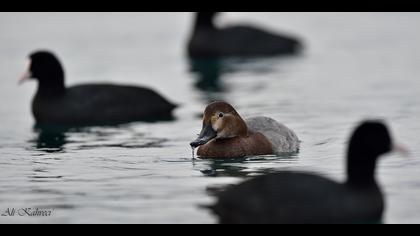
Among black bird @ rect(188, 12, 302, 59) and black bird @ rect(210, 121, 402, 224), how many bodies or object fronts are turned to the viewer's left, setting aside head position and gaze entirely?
1

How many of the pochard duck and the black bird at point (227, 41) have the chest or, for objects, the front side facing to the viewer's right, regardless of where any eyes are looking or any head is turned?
0

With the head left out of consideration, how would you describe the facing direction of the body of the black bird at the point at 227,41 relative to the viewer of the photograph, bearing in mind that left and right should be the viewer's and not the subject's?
facing to the left of the viewer

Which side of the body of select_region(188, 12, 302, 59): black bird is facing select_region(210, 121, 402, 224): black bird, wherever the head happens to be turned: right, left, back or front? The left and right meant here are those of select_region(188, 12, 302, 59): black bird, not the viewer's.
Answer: left

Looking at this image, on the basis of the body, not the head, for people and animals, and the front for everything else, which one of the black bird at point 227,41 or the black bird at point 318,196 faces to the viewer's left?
the black bird at point 227,41

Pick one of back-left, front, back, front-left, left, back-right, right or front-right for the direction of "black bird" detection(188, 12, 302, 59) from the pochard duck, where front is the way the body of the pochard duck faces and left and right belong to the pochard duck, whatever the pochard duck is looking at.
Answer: back-right

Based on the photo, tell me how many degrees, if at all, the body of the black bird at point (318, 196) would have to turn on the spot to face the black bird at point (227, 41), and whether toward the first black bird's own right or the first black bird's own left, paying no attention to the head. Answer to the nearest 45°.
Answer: approximately 90° to the first black bird's own left

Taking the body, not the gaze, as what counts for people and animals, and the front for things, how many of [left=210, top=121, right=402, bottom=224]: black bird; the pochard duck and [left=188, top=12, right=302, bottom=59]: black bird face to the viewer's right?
1

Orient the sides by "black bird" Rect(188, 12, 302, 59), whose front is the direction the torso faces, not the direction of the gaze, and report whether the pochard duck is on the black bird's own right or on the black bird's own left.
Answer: on the black bird's own left

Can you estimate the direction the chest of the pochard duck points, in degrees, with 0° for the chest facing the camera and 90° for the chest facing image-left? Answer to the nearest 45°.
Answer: approximately 45°

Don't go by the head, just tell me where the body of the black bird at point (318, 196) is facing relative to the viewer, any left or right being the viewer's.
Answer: facing to the right of the viewer
